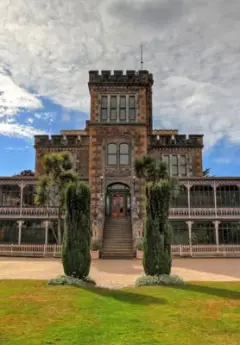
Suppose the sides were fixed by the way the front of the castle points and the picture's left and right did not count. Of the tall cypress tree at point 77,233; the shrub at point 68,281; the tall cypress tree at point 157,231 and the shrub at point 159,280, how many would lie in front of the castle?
4

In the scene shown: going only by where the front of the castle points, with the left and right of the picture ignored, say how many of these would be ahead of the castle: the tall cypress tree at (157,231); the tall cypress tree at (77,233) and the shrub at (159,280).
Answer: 3

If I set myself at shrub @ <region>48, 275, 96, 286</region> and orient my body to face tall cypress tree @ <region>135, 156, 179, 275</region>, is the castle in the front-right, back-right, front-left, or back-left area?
front-left

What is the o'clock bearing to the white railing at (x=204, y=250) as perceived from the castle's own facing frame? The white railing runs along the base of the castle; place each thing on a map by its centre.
The white railing is roughly at 10 o'clock from the castle.

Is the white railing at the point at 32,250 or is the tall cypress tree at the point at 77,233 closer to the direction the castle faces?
the tall cypress tree

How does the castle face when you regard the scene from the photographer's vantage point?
facing the viewer

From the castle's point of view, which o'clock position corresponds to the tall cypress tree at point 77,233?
The tall cypress tree is roughly at 12 o'clock from the castle.

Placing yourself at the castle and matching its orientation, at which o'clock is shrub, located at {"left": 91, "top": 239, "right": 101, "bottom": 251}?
The shrub is roughly at 1 o'clock from the castle.

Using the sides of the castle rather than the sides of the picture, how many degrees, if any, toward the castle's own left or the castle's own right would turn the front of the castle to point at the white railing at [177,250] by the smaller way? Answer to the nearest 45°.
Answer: approximately 45° to the castle's own left

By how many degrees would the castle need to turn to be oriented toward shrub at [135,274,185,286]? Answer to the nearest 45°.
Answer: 0° — it already faces it

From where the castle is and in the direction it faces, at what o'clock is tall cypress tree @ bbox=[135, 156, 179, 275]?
The tall cypress tree is roughly at 12 o'clock from the castle.

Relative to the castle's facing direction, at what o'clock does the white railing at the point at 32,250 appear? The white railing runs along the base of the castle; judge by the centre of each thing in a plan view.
The white railing is roughly at 2 o'clock from the castle.
